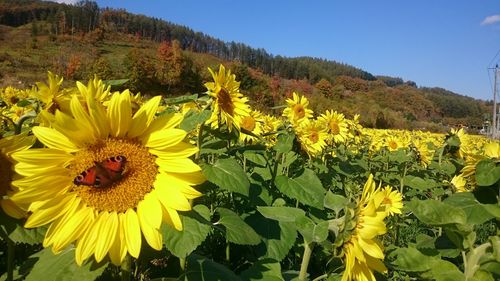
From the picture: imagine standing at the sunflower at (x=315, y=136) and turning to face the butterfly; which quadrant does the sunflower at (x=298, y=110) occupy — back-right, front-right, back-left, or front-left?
back-right

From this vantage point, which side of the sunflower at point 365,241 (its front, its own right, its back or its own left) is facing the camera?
right

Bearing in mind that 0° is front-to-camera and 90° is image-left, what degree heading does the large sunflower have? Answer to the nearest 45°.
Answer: approximately 0°

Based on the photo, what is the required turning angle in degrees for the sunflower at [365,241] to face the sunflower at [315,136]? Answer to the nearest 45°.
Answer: approximately 90° to its left

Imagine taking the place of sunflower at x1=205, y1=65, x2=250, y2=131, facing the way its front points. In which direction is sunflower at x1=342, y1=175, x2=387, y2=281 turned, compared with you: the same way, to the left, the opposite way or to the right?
to the left

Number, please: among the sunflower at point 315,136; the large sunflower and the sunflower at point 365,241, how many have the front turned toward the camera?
2

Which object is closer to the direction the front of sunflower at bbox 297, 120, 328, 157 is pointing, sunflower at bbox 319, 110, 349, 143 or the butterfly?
the butterfly

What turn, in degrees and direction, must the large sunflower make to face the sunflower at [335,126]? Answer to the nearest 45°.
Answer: approximately 135° to its left

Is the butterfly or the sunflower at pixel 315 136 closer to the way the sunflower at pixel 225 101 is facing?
the butterfly
